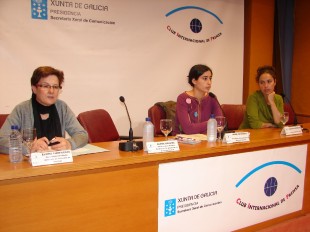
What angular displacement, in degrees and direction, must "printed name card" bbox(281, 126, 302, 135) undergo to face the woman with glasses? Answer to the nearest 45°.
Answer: approximately 90° to its right

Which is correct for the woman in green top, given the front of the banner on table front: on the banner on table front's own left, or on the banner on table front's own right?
on the banner on table front's own left

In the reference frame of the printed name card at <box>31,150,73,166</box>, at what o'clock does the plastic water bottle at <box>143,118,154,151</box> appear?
The plastic water bottle is roughly at 8 o'clock from the printed name card.

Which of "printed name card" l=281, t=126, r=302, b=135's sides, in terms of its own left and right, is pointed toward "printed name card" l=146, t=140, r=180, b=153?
right

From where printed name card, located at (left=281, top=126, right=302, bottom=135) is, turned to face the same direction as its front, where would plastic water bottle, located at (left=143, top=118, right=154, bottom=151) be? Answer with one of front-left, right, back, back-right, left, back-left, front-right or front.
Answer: right

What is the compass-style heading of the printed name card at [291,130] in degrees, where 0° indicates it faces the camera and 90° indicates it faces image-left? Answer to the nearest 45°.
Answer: approximately 315°

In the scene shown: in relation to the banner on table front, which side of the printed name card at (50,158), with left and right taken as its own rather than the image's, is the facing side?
left

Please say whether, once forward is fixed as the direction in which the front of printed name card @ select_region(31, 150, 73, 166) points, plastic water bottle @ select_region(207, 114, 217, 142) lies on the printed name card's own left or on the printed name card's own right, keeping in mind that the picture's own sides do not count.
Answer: on the printed name card's own left

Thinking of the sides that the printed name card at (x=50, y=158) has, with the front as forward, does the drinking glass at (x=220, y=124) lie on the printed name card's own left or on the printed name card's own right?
on the printed name card's own left

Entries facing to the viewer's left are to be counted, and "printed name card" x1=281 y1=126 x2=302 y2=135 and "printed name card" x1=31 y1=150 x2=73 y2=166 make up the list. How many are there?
0

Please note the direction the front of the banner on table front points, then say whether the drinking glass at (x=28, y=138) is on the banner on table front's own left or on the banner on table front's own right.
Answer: on the banner on table front's own right
